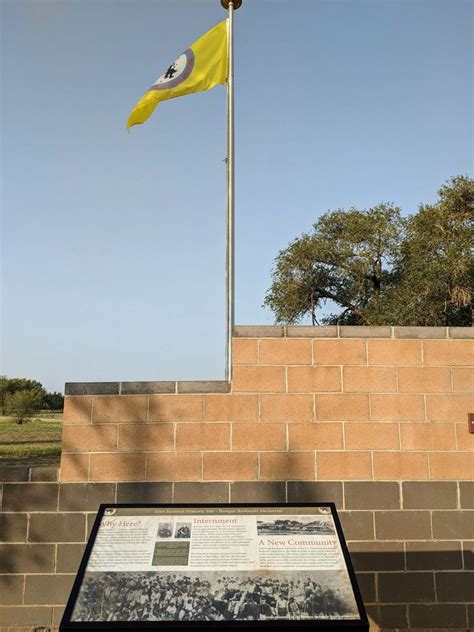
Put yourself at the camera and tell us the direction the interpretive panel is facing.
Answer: facing the viewer

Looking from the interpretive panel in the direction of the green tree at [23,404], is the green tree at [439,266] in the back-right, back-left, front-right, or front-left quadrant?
front-right

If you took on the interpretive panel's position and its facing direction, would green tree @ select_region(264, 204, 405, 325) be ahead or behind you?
behind

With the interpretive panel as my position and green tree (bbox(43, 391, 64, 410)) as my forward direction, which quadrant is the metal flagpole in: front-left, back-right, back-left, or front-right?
front-right

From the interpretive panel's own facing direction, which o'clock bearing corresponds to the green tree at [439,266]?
The green tree is roughly at 7 o'clock from the interpretive panel.

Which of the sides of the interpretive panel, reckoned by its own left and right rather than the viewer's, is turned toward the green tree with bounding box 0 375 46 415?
back

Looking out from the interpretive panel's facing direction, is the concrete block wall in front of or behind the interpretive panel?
behind

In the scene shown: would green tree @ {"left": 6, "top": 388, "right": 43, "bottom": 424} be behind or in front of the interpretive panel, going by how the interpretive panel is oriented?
behind
